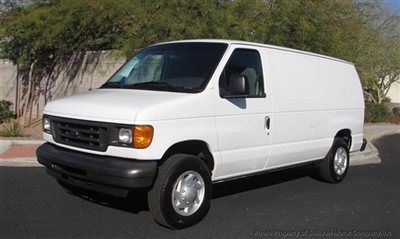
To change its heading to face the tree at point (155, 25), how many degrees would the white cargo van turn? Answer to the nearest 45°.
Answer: approximately 135° to its right

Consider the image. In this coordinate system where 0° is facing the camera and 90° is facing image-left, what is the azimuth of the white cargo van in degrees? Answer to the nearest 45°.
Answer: approximately 45°

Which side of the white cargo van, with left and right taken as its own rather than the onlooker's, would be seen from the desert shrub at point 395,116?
back

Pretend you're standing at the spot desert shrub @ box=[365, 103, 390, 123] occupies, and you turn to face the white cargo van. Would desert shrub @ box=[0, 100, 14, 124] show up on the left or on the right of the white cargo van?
right

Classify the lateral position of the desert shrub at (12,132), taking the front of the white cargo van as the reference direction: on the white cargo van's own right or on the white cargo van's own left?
on the white cargo van's own right

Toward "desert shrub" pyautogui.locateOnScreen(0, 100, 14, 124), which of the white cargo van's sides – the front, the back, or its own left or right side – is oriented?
right

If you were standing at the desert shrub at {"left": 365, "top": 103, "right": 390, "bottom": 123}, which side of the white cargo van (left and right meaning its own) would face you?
back
